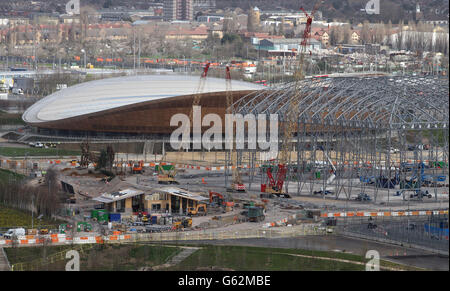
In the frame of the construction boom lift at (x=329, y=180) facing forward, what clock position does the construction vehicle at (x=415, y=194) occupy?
The construction vehicle is roughly at 7 o'clock from the construction boom lift.

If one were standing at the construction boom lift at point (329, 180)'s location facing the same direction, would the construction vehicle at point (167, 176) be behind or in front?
in front

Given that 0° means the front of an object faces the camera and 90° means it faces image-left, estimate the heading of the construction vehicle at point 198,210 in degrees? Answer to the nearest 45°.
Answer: approximately 90°

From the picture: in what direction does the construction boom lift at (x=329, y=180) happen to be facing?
to the viewer's left

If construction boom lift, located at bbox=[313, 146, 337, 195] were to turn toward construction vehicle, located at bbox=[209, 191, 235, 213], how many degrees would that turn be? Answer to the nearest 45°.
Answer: approximately 45° to its left

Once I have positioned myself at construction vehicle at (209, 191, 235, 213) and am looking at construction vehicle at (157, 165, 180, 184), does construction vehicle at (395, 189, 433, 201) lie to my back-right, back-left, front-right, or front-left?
back-right

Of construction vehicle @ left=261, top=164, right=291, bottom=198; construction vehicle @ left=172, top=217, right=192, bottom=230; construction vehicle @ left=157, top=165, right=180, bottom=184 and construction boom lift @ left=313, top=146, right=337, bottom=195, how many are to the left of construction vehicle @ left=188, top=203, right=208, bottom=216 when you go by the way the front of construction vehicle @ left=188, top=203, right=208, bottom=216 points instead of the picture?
1

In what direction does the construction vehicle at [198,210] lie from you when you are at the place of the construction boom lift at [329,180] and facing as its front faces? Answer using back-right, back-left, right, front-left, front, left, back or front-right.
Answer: front-left
